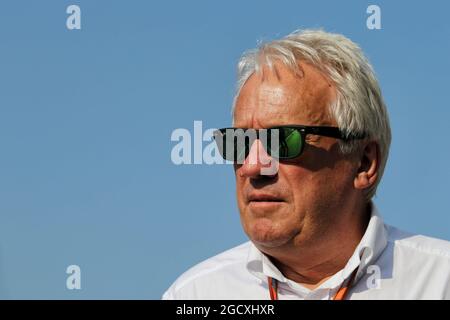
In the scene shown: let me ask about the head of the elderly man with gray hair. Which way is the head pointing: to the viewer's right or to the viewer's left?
to the viewer's left

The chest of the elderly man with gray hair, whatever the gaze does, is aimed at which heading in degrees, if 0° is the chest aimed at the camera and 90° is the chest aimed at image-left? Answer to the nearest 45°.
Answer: approximately 45°
